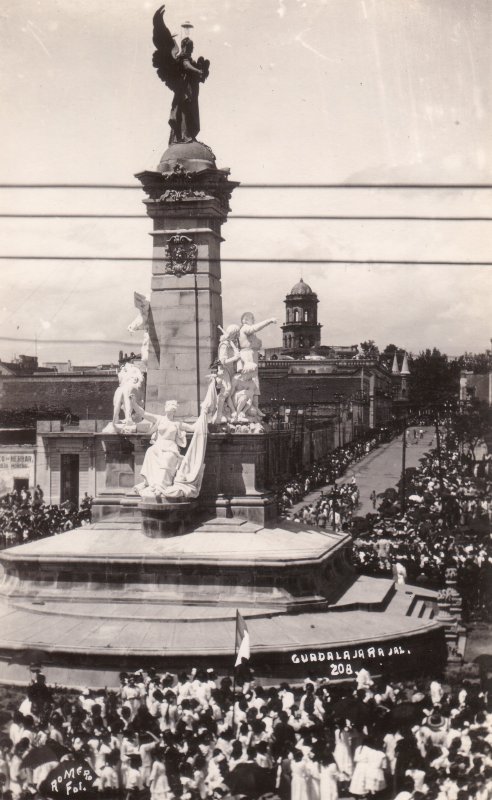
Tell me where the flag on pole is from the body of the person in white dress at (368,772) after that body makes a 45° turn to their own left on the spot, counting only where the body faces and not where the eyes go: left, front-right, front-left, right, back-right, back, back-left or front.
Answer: front

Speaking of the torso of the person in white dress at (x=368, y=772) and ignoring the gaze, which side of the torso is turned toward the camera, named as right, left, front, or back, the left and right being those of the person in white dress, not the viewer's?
back

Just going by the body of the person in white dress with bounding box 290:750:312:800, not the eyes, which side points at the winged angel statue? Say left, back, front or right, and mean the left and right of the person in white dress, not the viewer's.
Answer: front

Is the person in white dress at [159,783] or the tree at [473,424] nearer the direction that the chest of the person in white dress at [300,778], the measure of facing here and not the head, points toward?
the tree

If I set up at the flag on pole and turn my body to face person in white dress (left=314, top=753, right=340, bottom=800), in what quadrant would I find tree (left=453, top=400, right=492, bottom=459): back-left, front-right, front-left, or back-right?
back-left

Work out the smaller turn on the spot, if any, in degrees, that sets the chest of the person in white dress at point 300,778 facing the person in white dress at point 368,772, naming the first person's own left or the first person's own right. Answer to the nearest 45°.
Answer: approximately 90° to the first person's own right

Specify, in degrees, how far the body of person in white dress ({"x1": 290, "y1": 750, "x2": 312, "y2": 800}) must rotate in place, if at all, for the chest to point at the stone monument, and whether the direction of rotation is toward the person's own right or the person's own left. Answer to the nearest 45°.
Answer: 0° — they already face it

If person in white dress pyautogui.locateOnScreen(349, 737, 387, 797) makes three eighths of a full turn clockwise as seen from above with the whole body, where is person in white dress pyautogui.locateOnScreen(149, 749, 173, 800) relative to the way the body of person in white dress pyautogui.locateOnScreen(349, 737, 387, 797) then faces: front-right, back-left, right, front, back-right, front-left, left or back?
back-right

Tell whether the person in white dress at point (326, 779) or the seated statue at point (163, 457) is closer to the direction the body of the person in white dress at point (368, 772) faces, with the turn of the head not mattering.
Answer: the seated statue

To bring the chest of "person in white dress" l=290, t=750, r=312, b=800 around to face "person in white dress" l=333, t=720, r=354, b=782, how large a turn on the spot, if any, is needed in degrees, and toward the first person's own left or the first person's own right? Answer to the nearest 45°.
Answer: approximately 45° to the first person's own right

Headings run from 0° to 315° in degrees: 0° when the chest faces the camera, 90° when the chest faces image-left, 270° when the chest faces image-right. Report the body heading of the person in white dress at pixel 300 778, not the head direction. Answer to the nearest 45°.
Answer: approximately 180°

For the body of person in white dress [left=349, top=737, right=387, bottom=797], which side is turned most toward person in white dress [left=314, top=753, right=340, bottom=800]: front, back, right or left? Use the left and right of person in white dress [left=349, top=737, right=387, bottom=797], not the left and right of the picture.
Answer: left

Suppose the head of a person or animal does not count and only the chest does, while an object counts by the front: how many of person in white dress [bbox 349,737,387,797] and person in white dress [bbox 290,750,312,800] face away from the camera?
2
